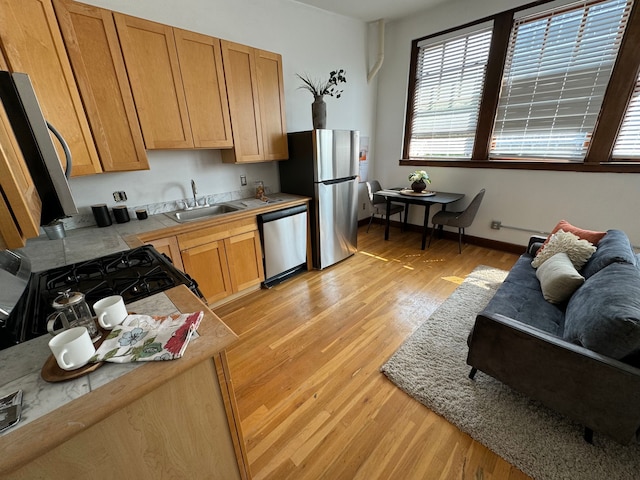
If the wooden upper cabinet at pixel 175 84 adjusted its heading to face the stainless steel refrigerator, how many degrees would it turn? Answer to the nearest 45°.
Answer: approximately 45° to its left

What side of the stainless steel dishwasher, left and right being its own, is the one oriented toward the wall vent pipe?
left

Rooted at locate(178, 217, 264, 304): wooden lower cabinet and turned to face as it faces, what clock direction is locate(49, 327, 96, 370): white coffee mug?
The white coffee mug is roughly at 2 o'clock from the wooden lower cabinet.

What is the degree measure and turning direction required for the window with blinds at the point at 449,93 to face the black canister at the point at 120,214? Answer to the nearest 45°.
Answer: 0° — it already faces it
